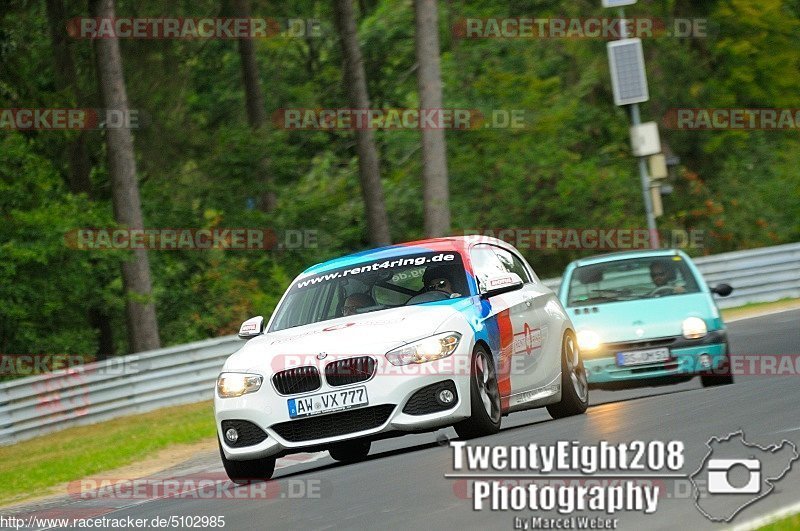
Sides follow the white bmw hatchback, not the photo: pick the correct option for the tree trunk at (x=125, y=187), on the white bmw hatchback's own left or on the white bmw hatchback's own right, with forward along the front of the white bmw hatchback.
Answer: on the white bmw hatchback's own right

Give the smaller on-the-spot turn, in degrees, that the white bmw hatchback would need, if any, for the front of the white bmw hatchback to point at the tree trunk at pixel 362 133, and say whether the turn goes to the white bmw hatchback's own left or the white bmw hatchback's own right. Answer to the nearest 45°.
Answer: approximately 135° to the white bmw hatchback's own right

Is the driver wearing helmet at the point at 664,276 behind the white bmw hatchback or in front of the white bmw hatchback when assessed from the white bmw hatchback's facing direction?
behind

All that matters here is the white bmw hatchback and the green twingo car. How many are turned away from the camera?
0

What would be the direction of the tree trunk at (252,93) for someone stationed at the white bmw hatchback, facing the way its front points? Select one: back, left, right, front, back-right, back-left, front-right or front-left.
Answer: back-right

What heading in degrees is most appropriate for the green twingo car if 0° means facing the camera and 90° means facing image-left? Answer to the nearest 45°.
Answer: approximately 0°

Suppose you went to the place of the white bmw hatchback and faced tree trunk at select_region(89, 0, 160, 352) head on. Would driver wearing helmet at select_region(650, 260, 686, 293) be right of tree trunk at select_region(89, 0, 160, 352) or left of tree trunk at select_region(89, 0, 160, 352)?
right

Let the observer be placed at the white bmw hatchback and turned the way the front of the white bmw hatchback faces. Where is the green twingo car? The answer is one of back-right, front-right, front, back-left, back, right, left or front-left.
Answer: back

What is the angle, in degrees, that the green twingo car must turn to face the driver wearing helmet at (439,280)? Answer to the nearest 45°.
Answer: approximately 45° to its right

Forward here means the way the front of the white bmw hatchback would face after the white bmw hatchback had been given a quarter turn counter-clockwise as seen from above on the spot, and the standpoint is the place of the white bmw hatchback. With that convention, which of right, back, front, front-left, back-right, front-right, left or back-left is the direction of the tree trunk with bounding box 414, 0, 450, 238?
back-left

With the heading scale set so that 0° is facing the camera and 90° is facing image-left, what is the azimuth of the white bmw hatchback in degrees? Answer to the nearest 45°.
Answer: approximately 45°
